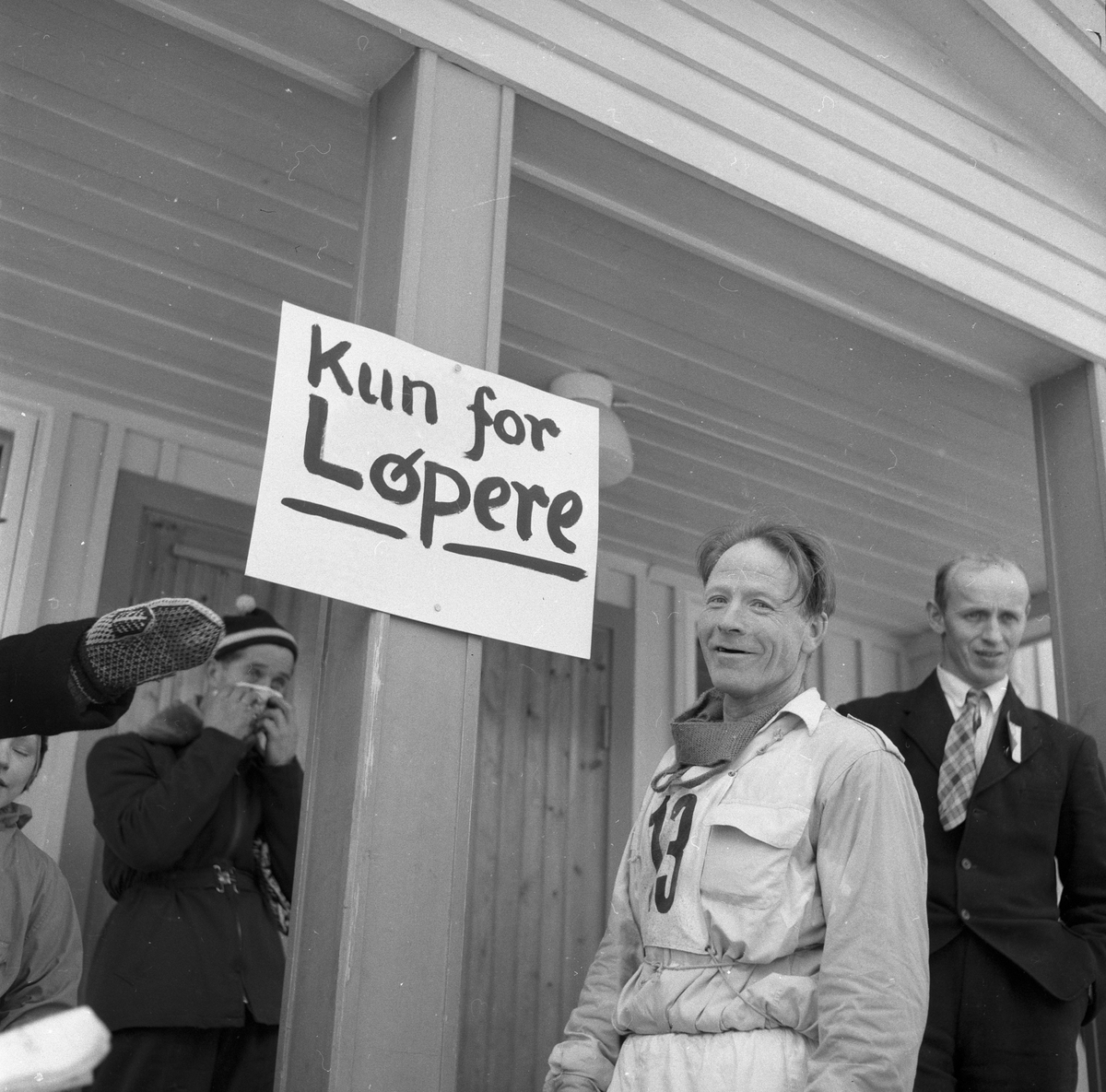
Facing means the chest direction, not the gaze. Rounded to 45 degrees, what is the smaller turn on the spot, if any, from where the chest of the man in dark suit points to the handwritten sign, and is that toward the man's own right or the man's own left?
approximately 45° to the man's own right

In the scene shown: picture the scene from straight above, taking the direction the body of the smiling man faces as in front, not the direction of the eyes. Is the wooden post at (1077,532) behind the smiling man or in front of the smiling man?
behind

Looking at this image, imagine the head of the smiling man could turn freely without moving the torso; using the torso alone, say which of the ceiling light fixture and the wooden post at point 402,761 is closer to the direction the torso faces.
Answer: the wooden post

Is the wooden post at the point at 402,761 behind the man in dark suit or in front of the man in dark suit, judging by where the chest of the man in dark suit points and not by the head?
in front

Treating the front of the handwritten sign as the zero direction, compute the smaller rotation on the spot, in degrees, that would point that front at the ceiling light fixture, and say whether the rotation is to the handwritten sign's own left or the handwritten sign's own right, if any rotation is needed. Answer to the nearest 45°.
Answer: approximately 135° to the handwritten sign's own left

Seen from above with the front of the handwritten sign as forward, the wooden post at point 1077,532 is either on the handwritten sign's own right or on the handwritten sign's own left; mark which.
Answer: on the handwritten sign's own left

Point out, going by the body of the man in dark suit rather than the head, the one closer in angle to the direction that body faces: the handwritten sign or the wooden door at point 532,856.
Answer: the handwritten sign

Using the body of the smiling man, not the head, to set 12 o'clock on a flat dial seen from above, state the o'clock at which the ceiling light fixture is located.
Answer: The ceiling light fixture is roughly at 4 o'clock from the smiling man.
